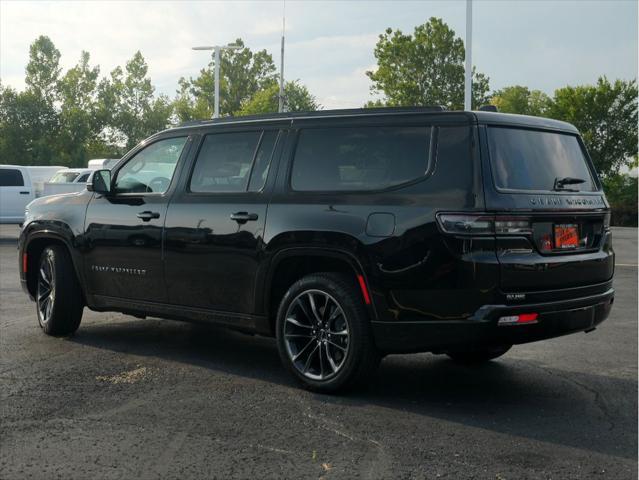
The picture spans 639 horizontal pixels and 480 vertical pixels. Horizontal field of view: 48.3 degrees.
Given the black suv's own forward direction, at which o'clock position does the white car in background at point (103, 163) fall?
The white car in background is roughly at 1 o'clock from the black suv.

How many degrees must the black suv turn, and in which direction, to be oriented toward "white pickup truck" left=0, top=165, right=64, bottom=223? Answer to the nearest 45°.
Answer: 0° — it already faces it

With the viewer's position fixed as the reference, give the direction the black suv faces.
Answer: facing away from the viewer and to the left of the viewer
